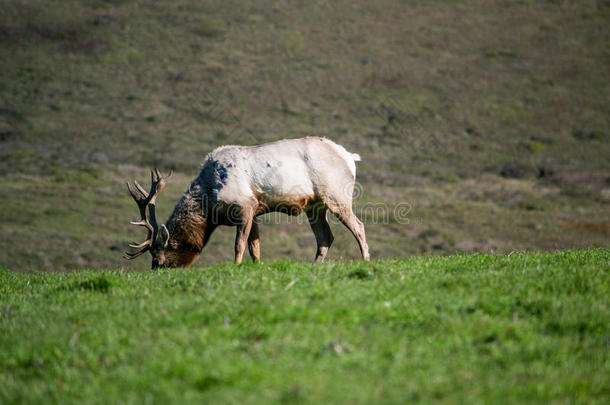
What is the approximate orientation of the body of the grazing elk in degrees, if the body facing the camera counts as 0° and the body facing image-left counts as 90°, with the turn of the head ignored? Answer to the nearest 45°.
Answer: approximately 90°
